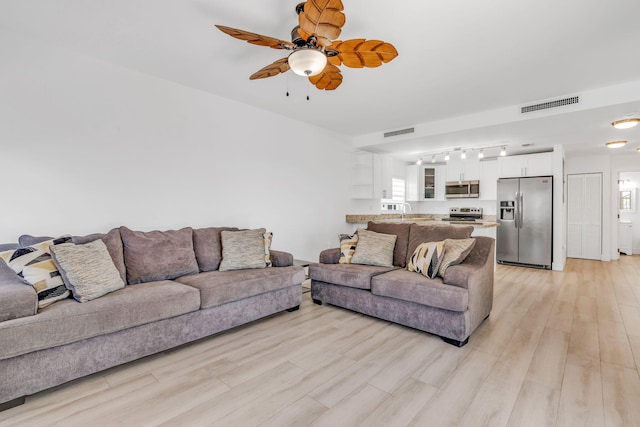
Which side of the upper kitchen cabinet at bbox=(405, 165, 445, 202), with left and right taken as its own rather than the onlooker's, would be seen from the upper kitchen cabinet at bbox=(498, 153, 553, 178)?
left

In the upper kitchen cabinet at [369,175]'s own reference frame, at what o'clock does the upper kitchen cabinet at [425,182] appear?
the upper kitchen cabinet at [425,182] is roughly at 9 o'clock from the upper kitchen cabinet at [369,175].

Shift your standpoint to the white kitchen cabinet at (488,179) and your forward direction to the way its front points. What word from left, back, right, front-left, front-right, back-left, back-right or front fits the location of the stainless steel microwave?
right

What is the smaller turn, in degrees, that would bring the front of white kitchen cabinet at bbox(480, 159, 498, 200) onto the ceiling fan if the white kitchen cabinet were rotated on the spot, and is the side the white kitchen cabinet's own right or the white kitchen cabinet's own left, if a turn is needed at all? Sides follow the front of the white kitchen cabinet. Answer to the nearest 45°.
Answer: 0° — it already faces it

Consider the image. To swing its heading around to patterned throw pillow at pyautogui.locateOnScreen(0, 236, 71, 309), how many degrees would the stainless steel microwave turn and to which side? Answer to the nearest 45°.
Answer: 0° — it already faces it

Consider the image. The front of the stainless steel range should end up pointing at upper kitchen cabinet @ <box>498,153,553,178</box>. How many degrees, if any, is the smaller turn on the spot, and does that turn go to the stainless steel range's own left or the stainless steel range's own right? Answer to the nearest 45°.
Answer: approximately 45° to the stainless steel range's own left

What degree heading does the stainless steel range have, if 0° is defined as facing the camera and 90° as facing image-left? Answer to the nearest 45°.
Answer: approximately 0°

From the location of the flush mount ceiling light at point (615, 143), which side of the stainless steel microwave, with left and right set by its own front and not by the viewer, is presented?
left
